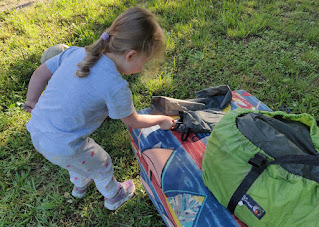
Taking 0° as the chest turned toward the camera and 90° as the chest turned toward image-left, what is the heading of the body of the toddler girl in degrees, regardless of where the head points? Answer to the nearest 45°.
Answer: approximately 225°

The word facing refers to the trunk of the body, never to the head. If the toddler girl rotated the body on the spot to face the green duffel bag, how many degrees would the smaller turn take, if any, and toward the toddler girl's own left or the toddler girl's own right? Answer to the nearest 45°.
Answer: approximately 90° to the toddler girl's own right

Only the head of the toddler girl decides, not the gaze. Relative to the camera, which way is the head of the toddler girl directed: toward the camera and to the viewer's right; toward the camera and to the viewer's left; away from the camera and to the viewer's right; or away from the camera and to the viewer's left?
away from the camera and to the viewer's right
